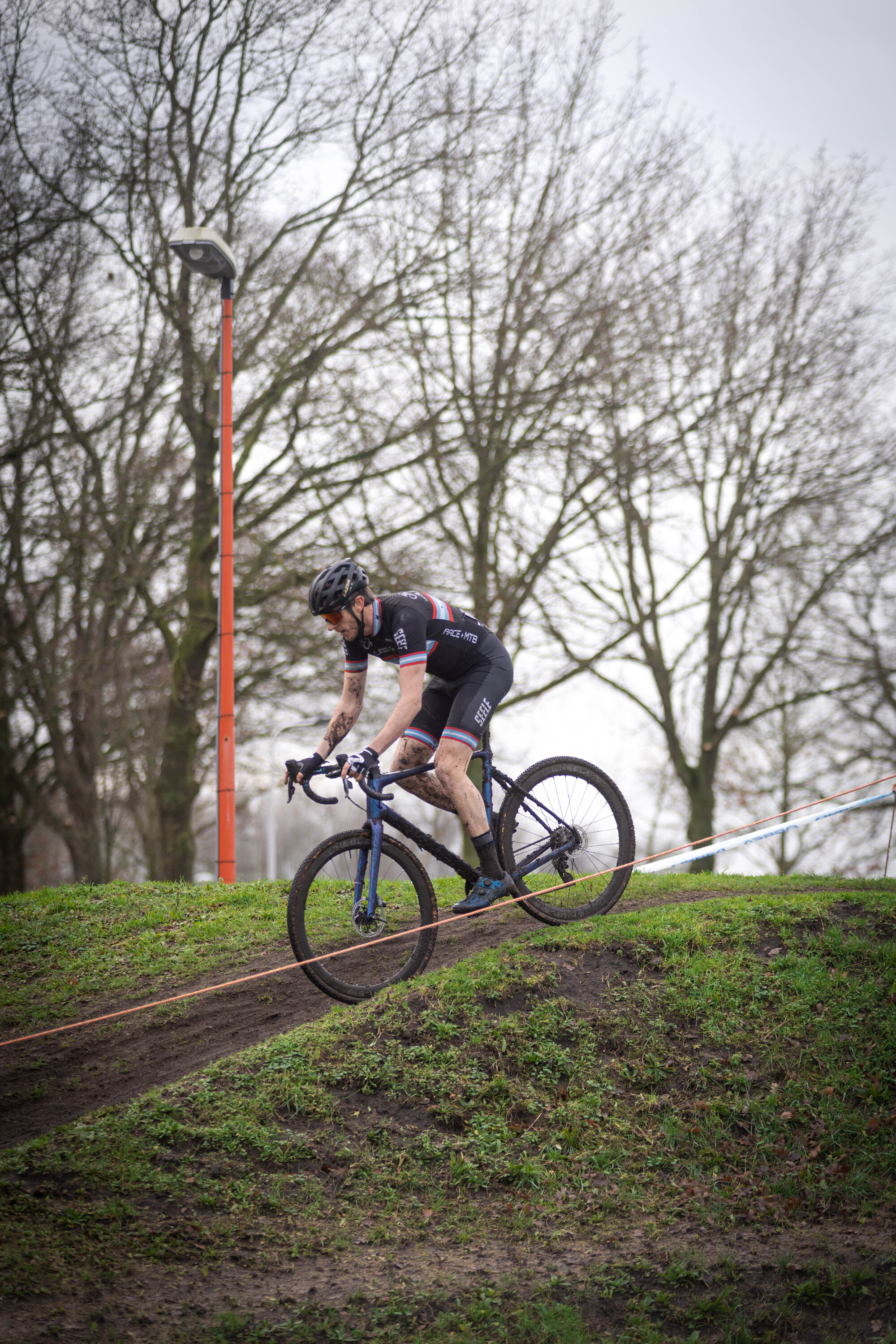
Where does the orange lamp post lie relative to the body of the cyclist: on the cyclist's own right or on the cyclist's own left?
on the cyclist's own right

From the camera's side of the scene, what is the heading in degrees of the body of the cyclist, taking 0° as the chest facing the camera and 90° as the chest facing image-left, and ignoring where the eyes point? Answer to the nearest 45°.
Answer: approximately 45°

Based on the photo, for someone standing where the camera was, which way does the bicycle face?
facing the viewer and to the left of the viewer

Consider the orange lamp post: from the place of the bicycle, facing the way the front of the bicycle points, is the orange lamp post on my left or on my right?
on my right
